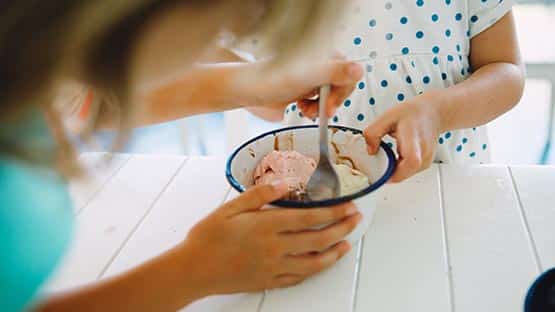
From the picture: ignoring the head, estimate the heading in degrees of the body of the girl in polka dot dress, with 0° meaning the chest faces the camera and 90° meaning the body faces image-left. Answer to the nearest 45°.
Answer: approximately 45°
